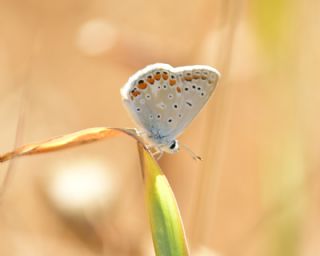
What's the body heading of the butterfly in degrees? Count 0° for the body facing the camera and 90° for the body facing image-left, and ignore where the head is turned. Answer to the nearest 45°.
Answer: approximately 270°
